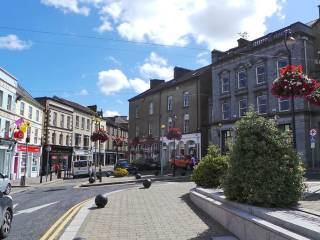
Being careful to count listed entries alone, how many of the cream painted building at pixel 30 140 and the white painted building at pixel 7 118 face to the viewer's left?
0

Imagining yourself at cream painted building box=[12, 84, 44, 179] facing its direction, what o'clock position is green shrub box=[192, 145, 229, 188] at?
The green shrub is roughly at 1 o'clock from the cream painted building.

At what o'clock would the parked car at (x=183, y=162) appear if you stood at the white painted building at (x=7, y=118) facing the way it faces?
The parked car is roughly at 11 o'clock from the white painted building.

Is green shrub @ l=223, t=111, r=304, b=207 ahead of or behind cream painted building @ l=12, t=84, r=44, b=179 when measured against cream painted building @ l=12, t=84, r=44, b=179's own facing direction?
ahead

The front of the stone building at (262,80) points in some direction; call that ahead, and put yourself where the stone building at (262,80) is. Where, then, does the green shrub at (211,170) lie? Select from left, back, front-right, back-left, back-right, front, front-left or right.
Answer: front-left

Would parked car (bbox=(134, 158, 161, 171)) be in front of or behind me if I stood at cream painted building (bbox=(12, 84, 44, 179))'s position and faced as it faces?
in front

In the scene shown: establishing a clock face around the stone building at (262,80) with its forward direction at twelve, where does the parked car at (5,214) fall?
The parked car is roughly at 11 o'clock from the stone building.

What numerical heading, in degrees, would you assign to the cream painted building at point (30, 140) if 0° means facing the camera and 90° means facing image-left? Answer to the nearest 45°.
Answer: approximately 315°

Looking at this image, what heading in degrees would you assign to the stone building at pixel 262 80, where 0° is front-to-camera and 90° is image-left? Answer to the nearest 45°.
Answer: approximately 45°
